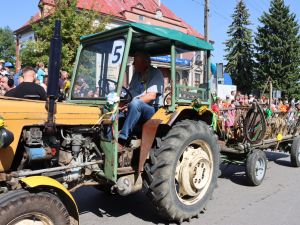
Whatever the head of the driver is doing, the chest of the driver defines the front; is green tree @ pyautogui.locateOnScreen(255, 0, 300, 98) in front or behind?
behind

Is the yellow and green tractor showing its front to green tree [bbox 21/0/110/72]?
no

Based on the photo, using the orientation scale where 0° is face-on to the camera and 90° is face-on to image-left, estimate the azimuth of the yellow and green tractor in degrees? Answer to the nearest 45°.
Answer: approximately 45°

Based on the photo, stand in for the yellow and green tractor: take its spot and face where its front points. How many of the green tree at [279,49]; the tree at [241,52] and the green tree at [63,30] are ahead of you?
0

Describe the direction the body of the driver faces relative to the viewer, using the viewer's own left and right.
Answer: facing the viewer and to the left of the viewer

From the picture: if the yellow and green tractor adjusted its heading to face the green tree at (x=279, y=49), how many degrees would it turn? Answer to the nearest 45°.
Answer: approximately 180°

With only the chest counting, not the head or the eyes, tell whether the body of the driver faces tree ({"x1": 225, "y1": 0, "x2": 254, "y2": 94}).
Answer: no

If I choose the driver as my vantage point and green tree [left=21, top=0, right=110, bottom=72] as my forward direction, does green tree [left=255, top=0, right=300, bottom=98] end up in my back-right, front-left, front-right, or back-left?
front-right
